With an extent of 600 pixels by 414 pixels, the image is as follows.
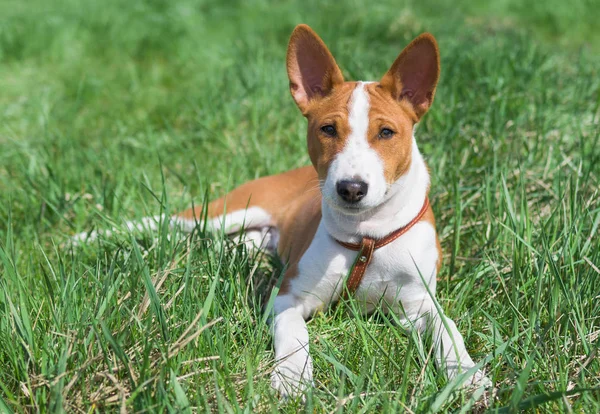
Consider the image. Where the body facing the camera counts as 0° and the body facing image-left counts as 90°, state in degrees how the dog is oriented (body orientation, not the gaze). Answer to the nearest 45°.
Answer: approximately 315°
